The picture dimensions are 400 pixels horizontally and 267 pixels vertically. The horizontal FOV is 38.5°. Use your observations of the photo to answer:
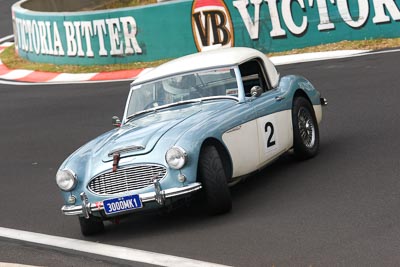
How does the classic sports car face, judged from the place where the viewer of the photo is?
facing the viewer and to the left of the viewer

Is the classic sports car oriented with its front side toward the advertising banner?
no
